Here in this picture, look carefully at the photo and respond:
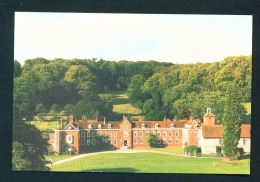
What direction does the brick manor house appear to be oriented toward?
toward the camera
